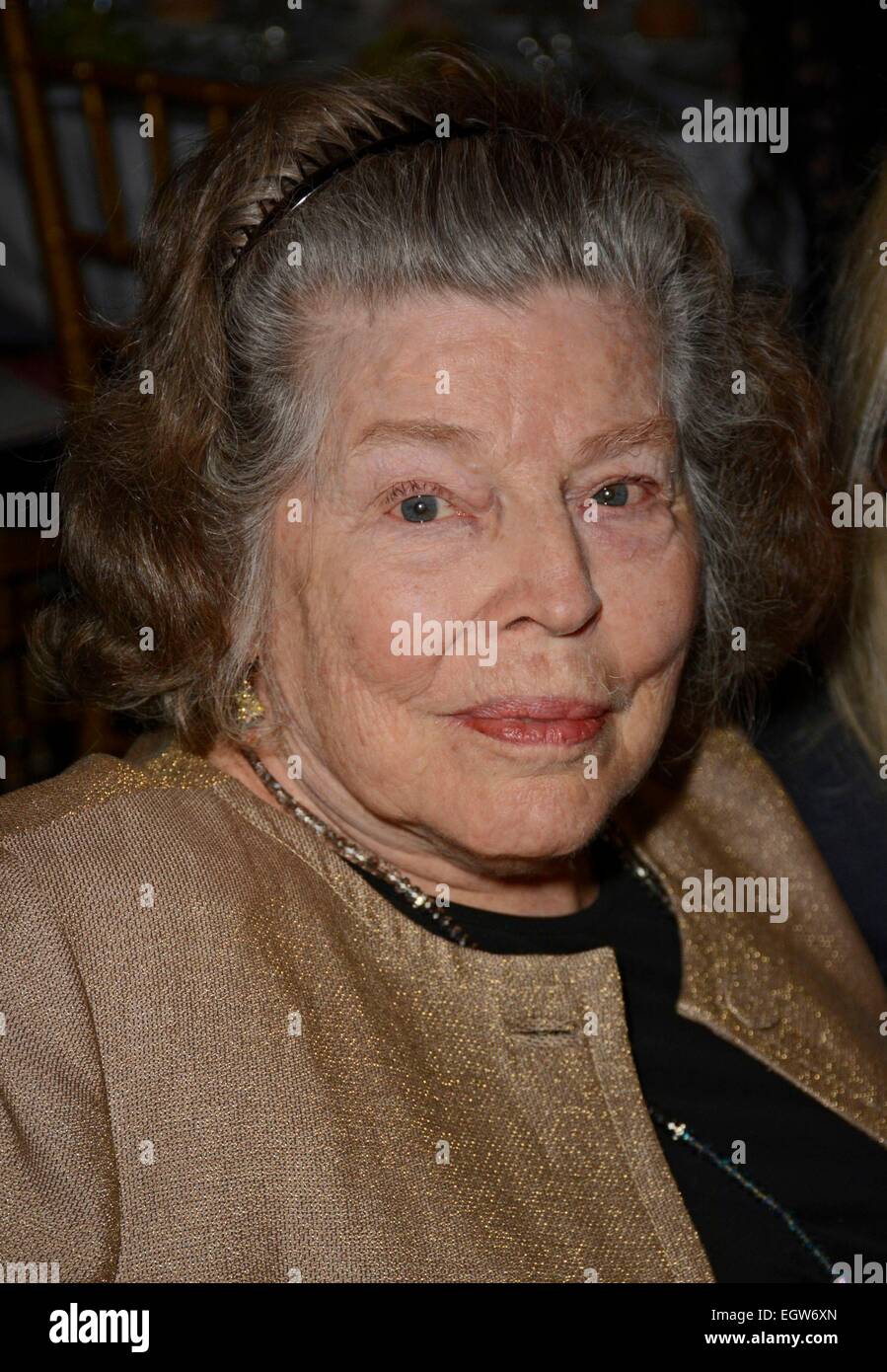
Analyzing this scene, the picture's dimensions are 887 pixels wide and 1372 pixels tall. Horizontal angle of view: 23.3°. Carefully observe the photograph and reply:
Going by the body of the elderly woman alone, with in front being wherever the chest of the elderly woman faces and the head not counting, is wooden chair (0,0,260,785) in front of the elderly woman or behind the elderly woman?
behind

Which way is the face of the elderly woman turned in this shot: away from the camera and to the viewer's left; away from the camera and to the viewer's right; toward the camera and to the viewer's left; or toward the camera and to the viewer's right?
toward the camera and to the viewer's right

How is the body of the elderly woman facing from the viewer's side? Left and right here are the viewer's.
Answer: facing the viewer and to the right of the viewer
